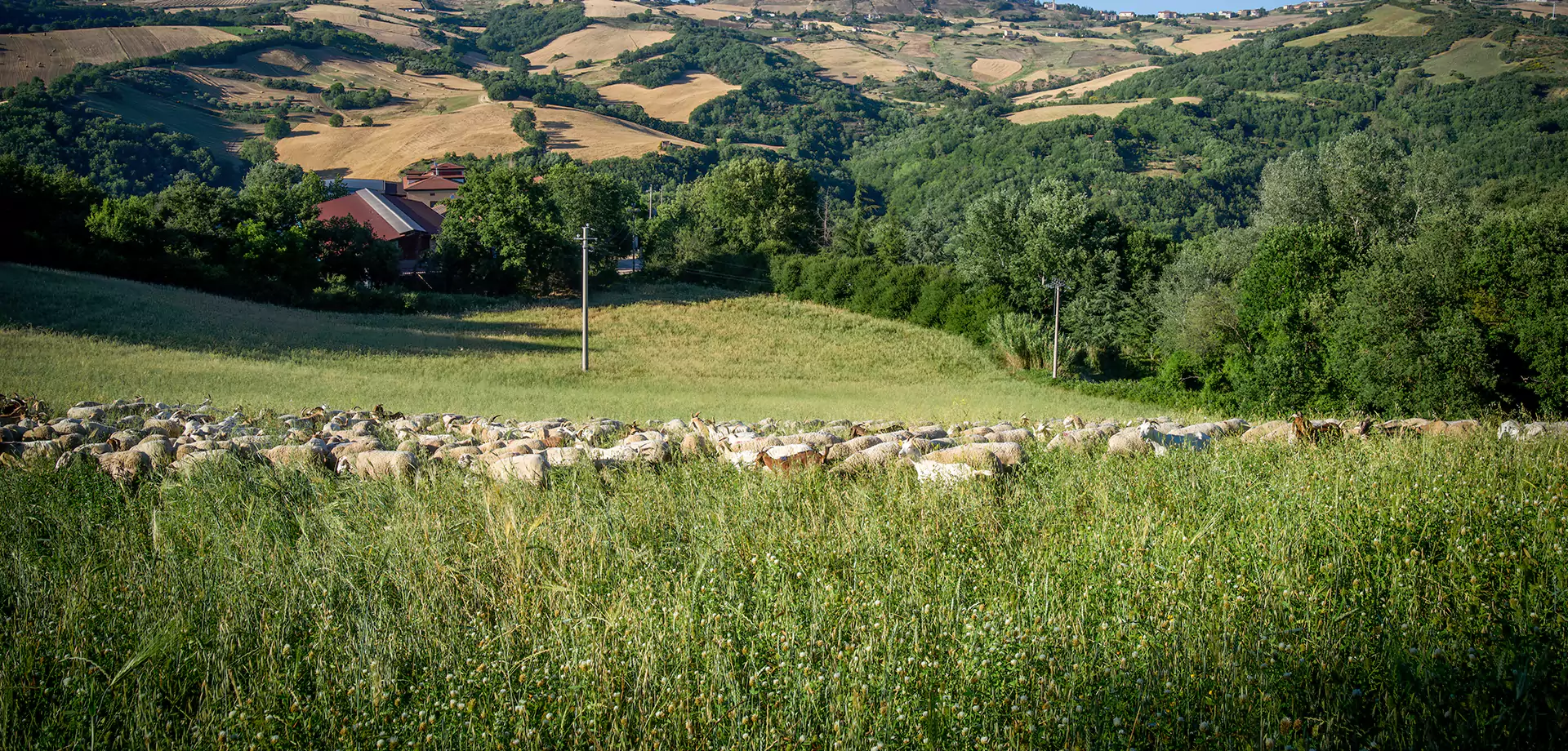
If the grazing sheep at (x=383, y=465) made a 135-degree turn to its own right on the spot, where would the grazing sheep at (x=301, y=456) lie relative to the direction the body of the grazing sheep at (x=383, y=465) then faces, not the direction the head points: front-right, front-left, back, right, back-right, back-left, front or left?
left

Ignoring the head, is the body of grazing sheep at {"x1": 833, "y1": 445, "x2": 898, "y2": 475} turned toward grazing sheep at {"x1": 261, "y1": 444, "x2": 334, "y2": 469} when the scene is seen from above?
yes

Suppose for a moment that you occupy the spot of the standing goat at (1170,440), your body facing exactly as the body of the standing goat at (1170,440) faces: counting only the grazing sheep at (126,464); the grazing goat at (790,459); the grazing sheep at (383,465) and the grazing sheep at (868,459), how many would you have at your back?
0

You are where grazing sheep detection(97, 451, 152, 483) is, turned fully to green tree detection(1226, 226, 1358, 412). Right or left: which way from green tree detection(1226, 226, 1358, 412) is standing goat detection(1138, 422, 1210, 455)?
right

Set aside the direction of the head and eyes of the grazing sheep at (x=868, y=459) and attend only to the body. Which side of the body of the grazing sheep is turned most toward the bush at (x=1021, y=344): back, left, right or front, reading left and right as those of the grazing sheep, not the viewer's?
right

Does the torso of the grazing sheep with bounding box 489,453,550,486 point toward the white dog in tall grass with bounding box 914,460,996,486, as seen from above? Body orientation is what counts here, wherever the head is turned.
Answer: no

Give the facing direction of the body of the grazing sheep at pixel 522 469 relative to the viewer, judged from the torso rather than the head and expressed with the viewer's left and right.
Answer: facing to the left of the viewer

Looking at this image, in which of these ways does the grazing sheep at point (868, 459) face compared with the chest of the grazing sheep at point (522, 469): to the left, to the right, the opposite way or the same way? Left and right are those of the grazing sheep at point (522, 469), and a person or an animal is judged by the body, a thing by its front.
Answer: the same way

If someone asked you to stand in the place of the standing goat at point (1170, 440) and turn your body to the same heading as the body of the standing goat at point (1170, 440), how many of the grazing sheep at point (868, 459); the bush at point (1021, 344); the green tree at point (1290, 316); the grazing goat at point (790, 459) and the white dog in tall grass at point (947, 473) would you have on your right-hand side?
2

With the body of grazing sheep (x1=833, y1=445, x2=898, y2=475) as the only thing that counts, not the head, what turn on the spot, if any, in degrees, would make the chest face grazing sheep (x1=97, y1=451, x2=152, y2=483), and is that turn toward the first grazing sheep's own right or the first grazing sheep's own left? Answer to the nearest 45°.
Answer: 0° — it already faces it

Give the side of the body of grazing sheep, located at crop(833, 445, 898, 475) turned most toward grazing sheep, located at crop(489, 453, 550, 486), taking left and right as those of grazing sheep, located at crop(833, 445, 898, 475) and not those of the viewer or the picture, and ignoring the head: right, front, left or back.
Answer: front

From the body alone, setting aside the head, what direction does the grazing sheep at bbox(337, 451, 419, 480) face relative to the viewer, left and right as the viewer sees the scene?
facing to the left of the viewer

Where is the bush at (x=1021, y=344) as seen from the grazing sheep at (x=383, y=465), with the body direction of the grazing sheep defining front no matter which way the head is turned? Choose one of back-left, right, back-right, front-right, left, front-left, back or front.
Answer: back-right

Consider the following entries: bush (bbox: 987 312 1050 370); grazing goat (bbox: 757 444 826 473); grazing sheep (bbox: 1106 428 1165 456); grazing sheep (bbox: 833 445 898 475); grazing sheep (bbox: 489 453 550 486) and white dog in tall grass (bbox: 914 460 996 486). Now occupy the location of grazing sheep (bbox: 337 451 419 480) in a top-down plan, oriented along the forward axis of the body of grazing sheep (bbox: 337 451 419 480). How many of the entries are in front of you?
0

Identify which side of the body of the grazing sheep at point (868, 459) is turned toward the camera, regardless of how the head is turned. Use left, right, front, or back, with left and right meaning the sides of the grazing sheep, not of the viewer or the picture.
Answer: left
